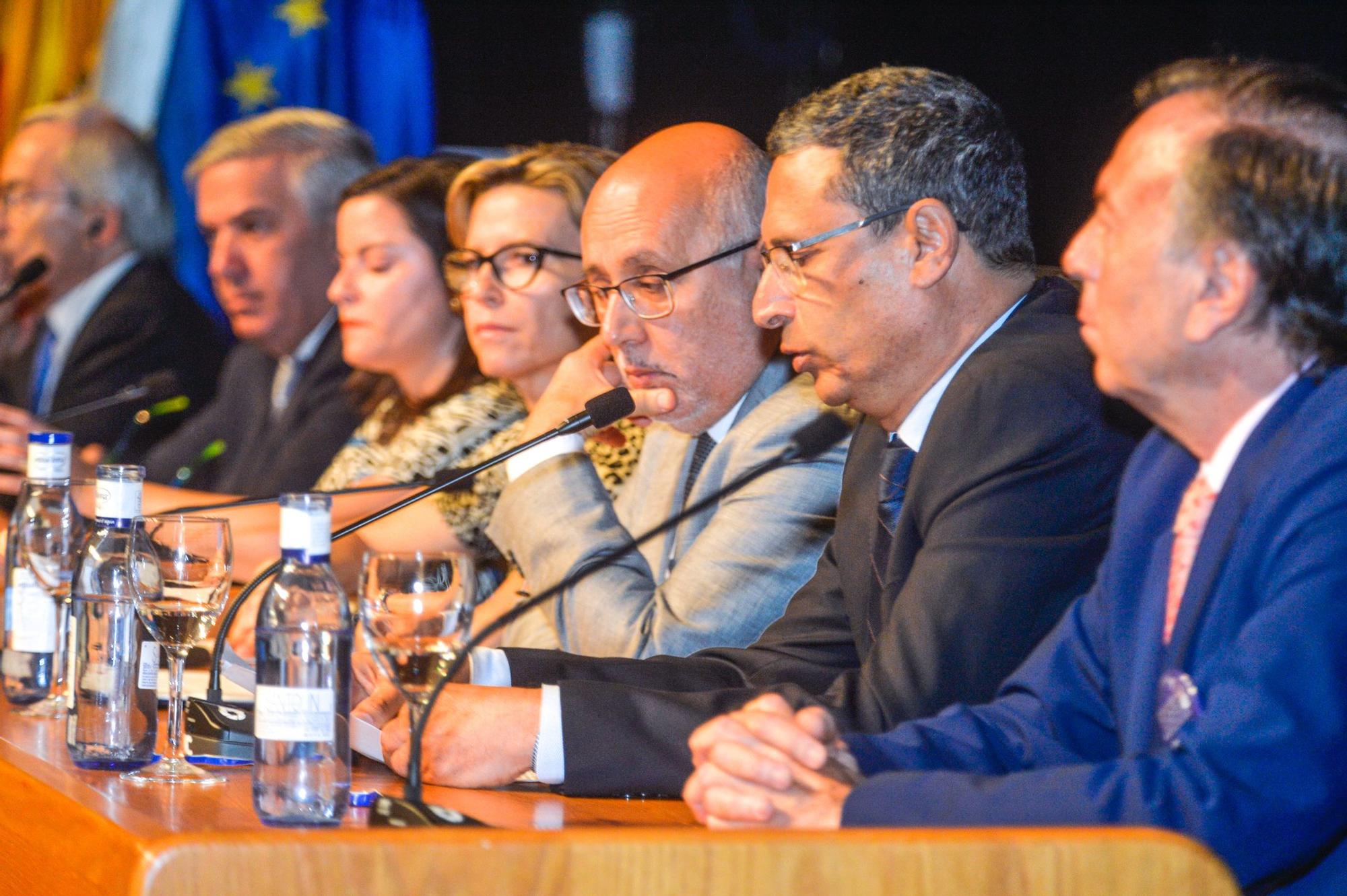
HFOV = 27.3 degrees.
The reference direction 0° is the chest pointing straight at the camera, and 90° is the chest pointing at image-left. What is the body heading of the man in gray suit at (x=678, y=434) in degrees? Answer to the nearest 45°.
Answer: approximately 45°

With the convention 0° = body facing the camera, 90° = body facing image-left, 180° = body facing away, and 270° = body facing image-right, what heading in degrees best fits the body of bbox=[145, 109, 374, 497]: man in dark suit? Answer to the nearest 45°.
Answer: approximately 45°

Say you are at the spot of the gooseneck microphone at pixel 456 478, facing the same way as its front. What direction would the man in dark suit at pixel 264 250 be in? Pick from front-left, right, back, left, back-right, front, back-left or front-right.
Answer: left

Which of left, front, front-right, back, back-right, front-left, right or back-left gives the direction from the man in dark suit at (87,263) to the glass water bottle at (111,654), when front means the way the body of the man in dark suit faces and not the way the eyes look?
front-left

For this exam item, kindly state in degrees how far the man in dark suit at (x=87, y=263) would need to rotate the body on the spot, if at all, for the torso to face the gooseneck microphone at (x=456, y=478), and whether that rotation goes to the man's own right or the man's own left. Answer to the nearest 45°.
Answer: approximately 45° to the man's own left

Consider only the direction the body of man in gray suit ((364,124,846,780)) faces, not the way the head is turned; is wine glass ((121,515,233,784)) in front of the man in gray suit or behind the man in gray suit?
in front

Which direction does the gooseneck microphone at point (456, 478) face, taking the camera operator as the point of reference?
facing to the right of the viewer

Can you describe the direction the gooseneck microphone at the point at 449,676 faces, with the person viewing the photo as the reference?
facing to the right of the viewer

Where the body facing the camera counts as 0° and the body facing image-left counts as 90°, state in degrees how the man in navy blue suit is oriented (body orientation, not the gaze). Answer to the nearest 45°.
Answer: approximately 90°

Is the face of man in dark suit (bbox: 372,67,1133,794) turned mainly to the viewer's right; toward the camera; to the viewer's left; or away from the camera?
to the viewer's left

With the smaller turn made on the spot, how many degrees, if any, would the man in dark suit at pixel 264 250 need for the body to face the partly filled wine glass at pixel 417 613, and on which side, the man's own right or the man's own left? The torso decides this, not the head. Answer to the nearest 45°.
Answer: approximately 45° to the man's own left

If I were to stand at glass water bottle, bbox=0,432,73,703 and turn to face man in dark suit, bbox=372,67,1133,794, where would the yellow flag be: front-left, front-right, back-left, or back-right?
back-left

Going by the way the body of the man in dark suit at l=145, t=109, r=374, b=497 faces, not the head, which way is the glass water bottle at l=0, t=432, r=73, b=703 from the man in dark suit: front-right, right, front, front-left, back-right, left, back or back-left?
front-left
